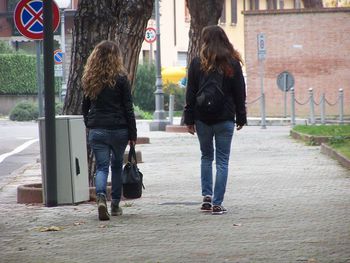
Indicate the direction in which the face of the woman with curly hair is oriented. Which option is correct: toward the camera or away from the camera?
away from the camera

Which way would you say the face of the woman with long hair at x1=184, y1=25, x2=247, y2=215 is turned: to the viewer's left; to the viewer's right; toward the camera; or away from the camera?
away from the camera

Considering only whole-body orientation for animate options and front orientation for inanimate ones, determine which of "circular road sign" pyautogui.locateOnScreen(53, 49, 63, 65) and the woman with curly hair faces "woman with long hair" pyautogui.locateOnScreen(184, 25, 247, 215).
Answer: the circular road sign

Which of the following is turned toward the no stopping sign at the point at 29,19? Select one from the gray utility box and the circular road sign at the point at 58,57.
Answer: the circular road sign

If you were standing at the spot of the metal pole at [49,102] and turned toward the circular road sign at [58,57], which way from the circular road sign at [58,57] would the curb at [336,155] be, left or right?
right

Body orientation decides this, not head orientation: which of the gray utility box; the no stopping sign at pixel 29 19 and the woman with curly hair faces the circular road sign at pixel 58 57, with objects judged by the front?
the woman with curly hair

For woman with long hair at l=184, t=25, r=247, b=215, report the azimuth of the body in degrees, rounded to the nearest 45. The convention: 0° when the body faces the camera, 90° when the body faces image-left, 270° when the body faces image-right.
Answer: approximately 180°

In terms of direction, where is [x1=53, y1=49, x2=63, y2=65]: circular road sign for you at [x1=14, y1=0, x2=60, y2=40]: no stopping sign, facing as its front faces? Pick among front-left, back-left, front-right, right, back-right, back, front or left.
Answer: back
